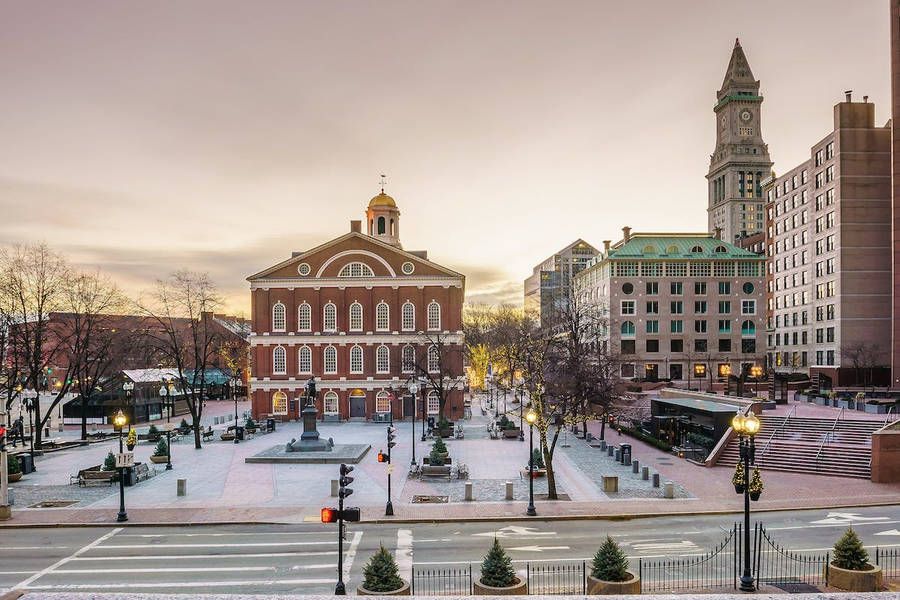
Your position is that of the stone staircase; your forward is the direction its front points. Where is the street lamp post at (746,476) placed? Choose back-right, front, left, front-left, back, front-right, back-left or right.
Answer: front

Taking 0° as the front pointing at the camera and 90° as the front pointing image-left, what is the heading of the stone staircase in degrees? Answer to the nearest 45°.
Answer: approximately 0°

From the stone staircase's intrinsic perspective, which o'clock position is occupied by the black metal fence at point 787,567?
The black metal fence is roughly at 12 o'clock from the stone staircase.

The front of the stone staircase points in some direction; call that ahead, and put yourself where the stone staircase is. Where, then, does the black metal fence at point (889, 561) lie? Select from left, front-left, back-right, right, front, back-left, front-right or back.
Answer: front

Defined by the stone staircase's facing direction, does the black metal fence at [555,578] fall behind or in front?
in front

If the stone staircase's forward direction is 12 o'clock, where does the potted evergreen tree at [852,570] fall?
The potted evergreen tree is roughly at 12 o'clock from the stone staircase.

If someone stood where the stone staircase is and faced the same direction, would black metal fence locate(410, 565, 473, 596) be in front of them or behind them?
in front

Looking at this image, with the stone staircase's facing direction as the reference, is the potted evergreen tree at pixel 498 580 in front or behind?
in front
